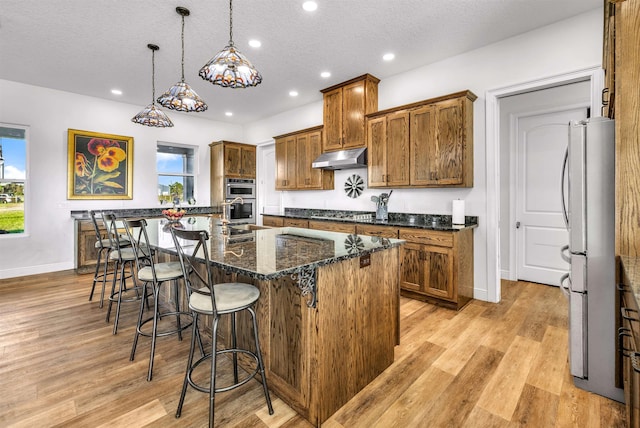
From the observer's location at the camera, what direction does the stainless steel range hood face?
facing the viewer and to the left of the viewer

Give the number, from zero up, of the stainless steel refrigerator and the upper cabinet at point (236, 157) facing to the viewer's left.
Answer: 1

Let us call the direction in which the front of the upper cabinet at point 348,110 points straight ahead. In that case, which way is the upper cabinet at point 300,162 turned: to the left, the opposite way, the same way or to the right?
the same way

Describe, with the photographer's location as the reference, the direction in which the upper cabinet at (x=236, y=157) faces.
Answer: facing the viewer and to the right of the viewer

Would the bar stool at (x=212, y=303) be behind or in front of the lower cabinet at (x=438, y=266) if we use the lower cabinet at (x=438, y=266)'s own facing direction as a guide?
in front

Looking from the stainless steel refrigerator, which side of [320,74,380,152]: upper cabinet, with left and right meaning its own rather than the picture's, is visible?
left

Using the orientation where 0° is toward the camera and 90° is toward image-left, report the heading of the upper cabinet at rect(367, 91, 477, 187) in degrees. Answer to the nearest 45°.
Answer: approximately 45°

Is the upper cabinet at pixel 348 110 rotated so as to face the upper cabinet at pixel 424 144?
no

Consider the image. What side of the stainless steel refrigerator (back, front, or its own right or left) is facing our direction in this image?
left

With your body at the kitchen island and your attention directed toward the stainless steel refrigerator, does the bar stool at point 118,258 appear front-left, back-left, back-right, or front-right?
back-left

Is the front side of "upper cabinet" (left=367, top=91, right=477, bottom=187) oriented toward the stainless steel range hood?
no

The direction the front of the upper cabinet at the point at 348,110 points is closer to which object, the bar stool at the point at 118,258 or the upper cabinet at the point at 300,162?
the bar stool

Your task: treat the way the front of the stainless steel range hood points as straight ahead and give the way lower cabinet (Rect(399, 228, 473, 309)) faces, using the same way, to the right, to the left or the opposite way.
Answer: the same way
